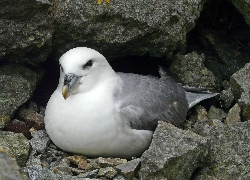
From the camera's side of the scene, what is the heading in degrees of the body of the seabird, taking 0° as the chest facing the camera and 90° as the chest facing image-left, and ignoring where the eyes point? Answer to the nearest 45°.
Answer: approximately 45°

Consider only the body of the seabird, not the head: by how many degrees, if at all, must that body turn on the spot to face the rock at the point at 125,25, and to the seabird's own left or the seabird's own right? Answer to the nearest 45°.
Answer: approximately 135° to the seabird's own right

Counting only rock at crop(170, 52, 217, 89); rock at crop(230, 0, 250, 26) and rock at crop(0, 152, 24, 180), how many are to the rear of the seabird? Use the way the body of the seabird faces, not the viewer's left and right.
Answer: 2

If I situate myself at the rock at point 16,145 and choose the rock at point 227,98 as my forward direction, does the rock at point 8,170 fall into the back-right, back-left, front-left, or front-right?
back-right

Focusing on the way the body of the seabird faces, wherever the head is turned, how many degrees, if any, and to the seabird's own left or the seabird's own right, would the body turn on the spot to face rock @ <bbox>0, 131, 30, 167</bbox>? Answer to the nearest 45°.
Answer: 0° — it already faces it

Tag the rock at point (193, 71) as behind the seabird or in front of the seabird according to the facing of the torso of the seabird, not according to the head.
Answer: behind

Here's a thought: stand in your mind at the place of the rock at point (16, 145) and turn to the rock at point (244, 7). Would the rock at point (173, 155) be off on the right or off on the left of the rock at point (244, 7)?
right

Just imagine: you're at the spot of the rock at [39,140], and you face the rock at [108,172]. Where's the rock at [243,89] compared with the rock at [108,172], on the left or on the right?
left

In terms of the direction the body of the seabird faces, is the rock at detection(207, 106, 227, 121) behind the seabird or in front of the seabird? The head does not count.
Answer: behind

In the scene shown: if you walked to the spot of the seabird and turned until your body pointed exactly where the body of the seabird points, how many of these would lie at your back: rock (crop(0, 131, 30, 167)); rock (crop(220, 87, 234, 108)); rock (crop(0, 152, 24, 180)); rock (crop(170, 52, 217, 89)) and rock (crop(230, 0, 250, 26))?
3

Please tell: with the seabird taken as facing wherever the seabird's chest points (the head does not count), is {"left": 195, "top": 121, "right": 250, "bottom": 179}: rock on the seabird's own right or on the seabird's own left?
on the seabird's own left
